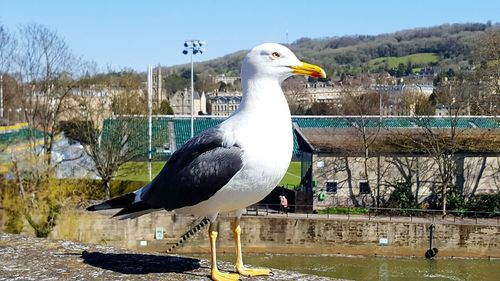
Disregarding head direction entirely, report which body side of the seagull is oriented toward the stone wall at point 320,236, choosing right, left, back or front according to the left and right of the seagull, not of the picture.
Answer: left

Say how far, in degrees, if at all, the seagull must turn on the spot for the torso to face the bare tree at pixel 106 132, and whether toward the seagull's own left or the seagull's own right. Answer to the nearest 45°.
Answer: approximately 90° to the seagull's own left

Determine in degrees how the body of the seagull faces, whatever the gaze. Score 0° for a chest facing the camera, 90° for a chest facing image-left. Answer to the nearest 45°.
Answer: approximately 270°

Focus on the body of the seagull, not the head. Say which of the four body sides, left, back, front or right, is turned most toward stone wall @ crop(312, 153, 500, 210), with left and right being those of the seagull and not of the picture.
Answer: left

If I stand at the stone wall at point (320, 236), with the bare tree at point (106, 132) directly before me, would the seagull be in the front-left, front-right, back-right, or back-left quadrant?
back-left

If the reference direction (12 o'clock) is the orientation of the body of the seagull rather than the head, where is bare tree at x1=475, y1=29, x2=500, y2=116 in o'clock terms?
The bare tree is roughly at 10 o'clock from the seagull.
